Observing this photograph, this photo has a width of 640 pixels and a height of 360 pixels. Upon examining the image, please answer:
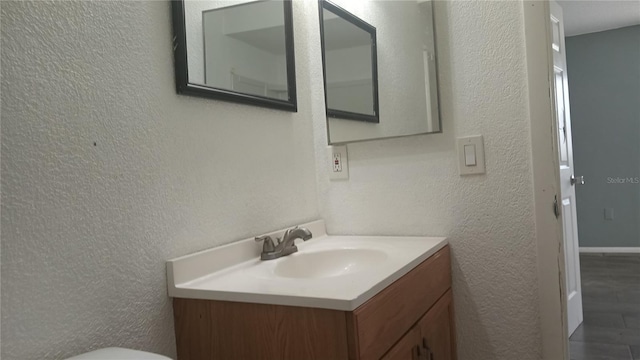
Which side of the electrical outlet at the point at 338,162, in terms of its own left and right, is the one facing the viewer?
front

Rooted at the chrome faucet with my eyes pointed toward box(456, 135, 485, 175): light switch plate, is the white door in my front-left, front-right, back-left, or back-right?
front-left

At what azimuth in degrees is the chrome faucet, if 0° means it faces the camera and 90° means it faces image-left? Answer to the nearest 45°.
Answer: approximately 315°

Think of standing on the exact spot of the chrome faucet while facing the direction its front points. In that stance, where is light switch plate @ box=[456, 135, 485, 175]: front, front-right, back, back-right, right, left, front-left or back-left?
front-left

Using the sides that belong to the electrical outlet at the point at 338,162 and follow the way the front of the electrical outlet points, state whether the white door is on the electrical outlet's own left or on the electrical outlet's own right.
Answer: on the electrical outlet's own left

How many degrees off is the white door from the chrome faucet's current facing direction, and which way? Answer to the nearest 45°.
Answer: approximately 90° to its left

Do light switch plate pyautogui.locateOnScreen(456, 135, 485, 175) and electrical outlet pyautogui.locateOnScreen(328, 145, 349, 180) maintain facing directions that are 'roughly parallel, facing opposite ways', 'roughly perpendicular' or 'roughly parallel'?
roughly parallel

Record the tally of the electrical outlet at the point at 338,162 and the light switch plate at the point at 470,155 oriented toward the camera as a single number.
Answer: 2

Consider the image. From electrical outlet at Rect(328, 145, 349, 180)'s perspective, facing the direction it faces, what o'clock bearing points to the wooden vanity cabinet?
The wooden vanity cabinet is roughly at 12 o'clock from the electrical outlet.

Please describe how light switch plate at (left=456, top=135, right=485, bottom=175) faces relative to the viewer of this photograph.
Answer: facing the viewer

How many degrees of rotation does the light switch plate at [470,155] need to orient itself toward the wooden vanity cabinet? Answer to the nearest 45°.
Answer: approximately 45° to its right
